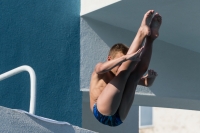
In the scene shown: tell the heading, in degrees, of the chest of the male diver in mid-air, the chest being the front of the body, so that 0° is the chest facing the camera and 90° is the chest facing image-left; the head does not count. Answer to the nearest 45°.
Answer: approximately 315°
